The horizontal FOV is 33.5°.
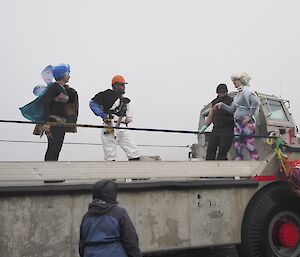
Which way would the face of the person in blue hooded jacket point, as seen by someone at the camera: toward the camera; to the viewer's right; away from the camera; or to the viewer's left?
away from the camera

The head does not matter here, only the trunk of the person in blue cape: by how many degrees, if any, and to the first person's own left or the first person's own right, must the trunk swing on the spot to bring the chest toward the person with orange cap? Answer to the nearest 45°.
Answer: approximately 45° to the first person's own left

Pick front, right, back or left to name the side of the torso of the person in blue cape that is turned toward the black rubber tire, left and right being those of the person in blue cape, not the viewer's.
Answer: front

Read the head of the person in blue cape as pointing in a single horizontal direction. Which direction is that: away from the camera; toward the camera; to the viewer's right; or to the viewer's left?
to the viewer's right

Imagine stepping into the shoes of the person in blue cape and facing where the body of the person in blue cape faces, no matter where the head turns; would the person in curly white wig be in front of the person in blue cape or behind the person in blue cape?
in front
